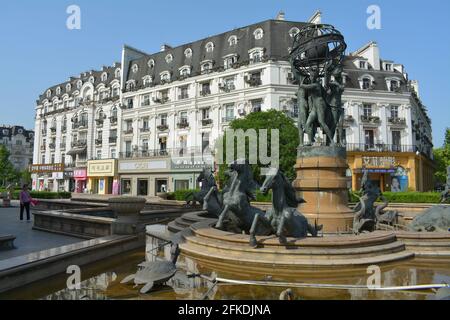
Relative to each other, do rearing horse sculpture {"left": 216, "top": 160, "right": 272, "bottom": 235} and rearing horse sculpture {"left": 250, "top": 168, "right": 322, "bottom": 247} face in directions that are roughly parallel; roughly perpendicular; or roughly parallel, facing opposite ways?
roughly parallel

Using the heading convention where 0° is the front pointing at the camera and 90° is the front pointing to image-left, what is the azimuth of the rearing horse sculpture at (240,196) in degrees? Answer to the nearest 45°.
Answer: approximately 45°

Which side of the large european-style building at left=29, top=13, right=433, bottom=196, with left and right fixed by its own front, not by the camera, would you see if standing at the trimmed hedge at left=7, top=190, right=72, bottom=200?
front

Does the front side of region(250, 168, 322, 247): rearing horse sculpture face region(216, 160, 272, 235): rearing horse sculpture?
no

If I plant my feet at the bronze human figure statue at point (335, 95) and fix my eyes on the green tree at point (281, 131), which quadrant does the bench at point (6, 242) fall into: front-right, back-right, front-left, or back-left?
back-left

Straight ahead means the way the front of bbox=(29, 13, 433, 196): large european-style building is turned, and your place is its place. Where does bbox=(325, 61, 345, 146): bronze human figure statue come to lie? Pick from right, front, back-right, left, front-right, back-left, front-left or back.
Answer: front-left

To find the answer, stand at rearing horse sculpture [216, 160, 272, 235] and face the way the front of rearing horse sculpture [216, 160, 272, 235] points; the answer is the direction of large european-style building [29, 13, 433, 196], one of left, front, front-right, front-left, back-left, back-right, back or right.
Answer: back-right

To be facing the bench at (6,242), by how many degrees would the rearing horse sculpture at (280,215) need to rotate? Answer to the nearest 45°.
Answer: approximately 45° to its right

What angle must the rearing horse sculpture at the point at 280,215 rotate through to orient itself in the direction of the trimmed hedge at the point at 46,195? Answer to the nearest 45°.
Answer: approximately 90° to its right

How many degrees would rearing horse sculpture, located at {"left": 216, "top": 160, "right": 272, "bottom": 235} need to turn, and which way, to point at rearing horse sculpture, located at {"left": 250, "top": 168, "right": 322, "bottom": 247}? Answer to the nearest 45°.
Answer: approximately 90° to its left

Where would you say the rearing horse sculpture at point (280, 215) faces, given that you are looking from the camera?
facing the viewer and to the left of the viewer
